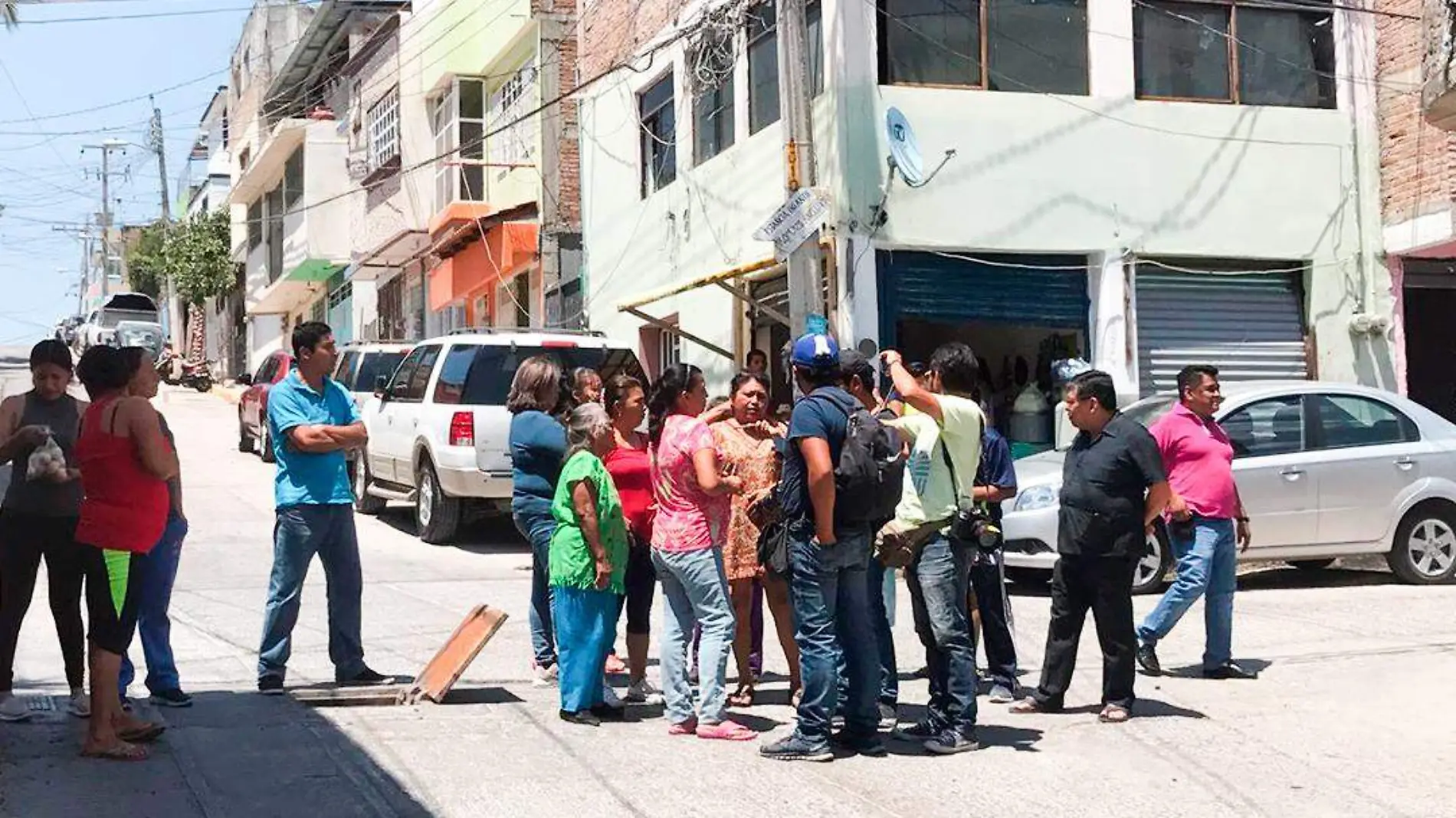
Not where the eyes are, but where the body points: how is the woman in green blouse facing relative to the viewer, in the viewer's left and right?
facing to the right of the viewer

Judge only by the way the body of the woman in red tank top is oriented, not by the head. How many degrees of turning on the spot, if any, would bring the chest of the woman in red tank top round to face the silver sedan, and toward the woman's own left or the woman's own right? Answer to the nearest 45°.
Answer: approximately 45° to the woman's own right

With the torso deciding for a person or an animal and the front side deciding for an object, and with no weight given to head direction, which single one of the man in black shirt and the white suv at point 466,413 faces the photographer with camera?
the man in black shirt

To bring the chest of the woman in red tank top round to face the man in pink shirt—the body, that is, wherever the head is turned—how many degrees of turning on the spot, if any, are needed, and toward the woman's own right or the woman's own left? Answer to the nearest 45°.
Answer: approximately 45° to the woman's own right

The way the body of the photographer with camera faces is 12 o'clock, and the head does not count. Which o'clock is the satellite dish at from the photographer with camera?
The satellite dish is roughly at 3 o'clock from the photographer with camera.

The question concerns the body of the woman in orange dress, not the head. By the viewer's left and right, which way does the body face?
facing the viewer

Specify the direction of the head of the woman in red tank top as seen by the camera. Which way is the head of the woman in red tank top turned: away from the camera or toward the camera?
away from the camera

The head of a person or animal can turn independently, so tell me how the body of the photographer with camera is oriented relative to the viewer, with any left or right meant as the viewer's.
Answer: facing to the left of the viewer

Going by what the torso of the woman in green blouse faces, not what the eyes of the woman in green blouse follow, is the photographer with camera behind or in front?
in front

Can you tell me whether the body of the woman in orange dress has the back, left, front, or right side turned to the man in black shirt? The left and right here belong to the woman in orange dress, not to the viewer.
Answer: left

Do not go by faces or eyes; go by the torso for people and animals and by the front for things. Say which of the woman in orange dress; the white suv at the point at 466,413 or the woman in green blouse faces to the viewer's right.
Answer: the woman in green blouse

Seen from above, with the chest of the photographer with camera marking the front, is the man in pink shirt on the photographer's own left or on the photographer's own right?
on the photographer's own right

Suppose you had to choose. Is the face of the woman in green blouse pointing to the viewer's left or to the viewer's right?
to the viewer's right

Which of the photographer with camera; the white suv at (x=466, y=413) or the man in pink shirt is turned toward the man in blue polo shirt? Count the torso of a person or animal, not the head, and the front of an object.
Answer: the photographer with camera

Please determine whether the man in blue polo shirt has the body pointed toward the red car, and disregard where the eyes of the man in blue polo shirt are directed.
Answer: no

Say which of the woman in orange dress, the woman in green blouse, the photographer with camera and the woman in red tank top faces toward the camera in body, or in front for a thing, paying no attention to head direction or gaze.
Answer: the woman in orange dress
